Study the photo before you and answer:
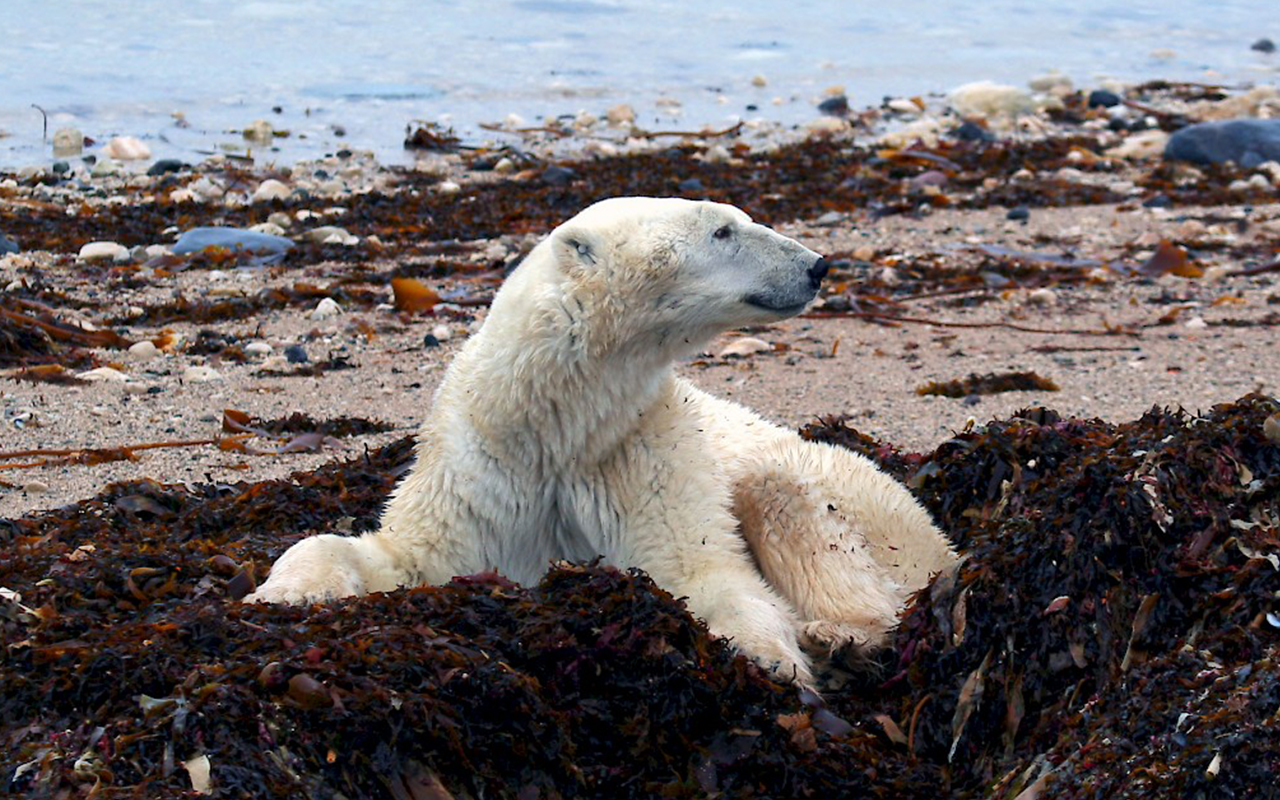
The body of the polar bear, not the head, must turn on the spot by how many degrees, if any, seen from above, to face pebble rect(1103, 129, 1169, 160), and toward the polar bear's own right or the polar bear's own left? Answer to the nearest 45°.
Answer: approximately 180°

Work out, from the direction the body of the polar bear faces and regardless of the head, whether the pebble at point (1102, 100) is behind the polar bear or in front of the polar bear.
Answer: behind

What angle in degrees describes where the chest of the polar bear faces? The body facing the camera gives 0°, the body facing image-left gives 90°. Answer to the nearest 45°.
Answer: approximately 45°

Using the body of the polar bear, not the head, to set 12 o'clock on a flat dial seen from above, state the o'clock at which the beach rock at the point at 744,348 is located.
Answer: The beach rock is roughly at 5 o'clock from the polar bear.

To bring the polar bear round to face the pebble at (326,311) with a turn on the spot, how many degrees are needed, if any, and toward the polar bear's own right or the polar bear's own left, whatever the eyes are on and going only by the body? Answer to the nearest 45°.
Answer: approximately 135° to the polar bear's own right

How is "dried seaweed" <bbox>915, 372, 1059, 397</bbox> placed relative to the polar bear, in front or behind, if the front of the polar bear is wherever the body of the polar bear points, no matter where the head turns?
behind

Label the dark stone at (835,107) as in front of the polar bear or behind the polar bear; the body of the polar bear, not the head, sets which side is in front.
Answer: behind

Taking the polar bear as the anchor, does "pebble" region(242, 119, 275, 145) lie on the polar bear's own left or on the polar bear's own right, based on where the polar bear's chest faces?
on the polar bear's own right

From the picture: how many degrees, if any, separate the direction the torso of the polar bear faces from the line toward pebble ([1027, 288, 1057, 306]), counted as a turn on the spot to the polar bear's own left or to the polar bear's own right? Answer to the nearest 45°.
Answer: approximately 180°

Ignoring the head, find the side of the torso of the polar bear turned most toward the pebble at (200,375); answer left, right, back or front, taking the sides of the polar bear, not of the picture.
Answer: right
